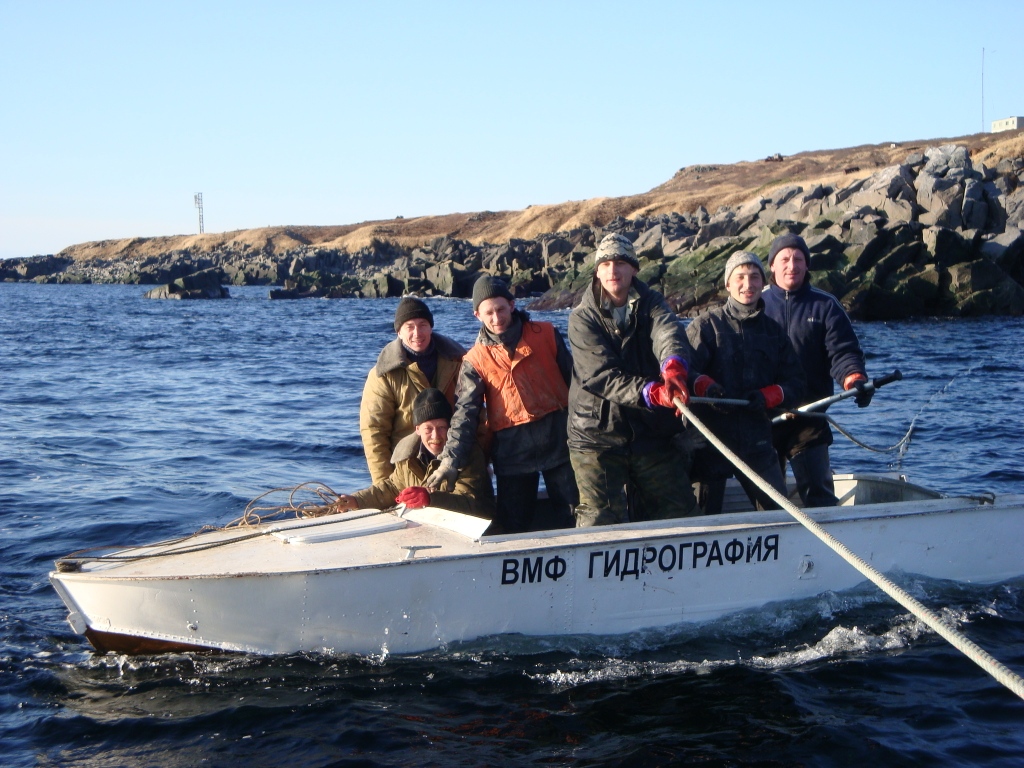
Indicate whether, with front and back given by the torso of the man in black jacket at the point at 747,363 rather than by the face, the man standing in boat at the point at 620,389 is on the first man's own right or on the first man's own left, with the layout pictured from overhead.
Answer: on the first man's own right

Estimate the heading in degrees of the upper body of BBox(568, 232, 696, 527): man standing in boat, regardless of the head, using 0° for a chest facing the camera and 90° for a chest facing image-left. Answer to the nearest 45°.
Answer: approximately 0°

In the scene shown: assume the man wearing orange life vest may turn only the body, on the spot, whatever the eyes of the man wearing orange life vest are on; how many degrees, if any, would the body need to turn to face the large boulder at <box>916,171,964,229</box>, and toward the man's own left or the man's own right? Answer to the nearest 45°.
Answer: approximately 135° to the man's own left

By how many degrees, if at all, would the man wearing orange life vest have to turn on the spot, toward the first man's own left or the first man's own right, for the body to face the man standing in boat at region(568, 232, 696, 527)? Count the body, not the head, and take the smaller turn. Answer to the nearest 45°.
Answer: approximately 45° to the first man's own left

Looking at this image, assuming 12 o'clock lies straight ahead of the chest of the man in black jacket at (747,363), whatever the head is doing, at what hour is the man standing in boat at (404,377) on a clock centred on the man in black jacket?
The man standing in boat is roughly at 3 o'clock from the man in black jacket.

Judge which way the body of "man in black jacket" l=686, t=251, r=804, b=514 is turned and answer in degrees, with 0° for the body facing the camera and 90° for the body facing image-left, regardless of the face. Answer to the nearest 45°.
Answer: approximately 0°

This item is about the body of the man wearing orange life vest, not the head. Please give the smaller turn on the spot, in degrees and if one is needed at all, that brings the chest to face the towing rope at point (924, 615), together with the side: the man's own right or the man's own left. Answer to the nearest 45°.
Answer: approximately 45° to the man's own left

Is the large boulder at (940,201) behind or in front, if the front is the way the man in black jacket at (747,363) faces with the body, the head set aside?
behind

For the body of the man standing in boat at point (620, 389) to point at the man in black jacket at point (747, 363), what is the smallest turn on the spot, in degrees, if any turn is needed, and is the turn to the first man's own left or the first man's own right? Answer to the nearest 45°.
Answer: approximately 135° to the first man's own left
